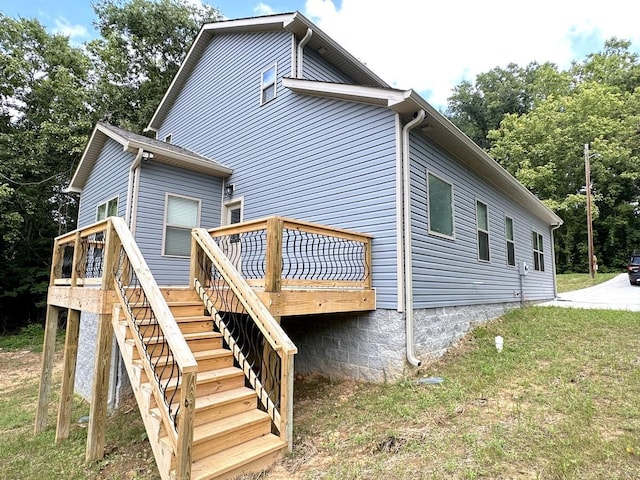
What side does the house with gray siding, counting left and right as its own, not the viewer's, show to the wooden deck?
back

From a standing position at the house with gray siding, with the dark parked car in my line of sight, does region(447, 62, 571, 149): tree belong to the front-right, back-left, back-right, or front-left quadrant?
front-left

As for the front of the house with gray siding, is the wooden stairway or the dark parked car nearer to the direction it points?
the dark parked car

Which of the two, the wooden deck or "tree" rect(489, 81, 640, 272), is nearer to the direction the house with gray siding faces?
the tree

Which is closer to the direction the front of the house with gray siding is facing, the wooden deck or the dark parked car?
the dark parked car

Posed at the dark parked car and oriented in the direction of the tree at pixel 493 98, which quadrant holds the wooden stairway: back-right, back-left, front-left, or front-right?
back-left

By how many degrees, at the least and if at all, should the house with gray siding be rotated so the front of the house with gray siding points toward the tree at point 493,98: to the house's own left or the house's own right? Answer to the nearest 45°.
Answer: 0° — it already faces it

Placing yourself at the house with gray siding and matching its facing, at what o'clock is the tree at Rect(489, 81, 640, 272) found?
The tree is roughly at 12 o'clock from the house with gray siding.

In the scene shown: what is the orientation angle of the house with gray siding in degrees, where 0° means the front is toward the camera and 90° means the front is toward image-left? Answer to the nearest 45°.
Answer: approximately 225°

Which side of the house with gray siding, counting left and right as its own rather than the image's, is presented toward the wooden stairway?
back
